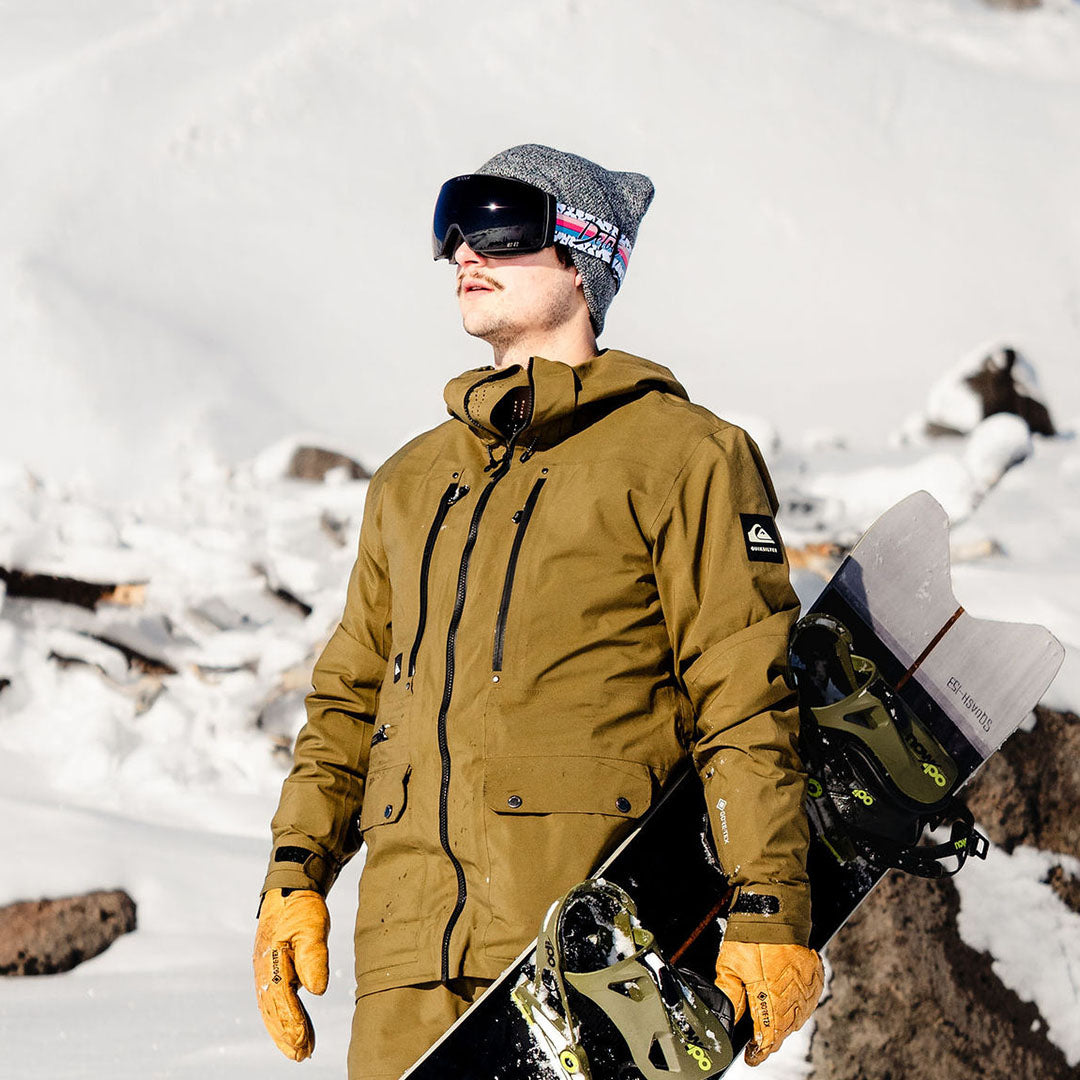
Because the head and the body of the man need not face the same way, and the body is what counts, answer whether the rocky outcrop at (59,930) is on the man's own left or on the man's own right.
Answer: on the man's own right

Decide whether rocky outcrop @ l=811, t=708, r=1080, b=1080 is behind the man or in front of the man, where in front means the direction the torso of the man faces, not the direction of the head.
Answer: behind

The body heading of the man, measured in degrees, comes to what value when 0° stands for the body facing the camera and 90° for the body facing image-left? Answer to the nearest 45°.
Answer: approximately 45°

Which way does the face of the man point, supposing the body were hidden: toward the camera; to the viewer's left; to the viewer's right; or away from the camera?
to the viewer's left
